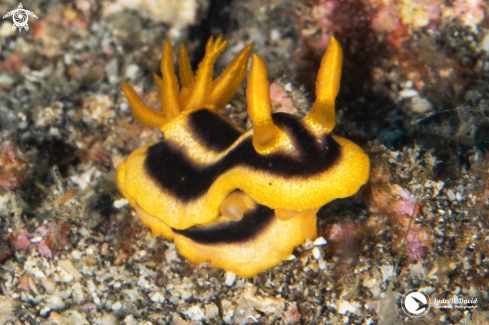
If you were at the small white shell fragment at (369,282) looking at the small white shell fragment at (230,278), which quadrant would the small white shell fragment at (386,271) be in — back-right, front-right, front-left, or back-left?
back-right

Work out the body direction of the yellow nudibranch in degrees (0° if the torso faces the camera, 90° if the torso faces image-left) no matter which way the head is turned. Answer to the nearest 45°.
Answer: approximately 315°

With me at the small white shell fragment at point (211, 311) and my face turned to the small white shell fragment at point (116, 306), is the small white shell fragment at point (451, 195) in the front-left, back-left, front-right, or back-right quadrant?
back-right
